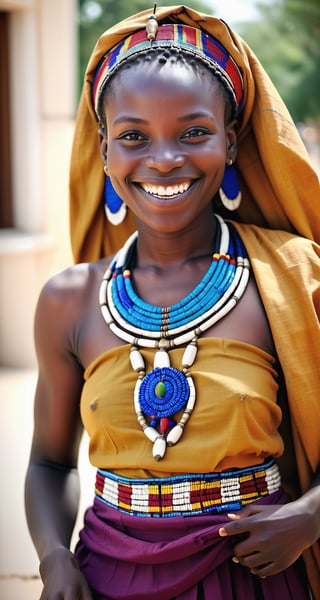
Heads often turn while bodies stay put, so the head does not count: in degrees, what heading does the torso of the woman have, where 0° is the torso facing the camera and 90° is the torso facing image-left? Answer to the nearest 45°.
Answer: approximately 0°

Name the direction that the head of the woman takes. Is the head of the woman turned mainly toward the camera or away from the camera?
toward the camera

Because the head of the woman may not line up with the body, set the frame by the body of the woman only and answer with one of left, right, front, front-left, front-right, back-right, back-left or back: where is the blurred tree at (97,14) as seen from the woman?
back

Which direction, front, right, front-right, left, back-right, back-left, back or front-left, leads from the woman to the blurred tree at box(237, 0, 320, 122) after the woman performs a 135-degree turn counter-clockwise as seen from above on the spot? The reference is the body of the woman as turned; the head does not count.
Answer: front-left
